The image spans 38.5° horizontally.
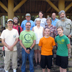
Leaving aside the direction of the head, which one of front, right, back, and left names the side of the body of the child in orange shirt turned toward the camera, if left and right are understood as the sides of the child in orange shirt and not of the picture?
front

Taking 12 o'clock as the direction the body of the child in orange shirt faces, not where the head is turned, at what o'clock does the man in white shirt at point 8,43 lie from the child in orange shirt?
The man in white shirt is roughly at 3 o'clock from the child in orange shirt.

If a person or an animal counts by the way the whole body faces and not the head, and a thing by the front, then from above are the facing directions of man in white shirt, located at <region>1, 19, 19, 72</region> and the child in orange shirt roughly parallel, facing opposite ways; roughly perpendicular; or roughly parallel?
roughly parallel

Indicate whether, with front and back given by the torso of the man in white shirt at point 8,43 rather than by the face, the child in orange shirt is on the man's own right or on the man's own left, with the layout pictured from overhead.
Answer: on the man's own left

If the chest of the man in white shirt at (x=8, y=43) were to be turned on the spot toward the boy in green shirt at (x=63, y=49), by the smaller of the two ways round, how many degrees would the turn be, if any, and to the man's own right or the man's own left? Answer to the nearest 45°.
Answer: approximately 45° to the man's own left

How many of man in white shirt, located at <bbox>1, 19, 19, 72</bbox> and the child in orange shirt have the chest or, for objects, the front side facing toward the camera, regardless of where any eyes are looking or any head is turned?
2

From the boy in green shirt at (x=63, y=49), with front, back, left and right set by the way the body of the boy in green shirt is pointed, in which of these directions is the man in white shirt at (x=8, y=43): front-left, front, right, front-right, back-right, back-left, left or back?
front-right

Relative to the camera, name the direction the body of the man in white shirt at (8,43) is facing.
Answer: toward the camera
